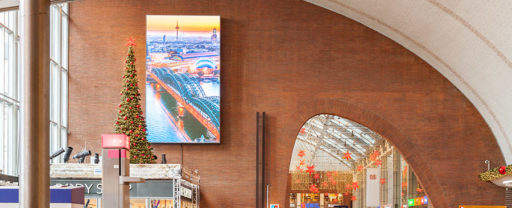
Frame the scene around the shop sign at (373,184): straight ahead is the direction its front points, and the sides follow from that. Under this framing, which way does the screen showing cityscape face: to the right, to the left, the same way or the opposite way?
the same way

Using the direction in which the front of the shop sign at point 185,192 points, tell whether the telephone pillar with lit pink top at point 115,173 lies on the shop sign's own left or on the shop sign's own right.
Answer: on the shop sign's own right

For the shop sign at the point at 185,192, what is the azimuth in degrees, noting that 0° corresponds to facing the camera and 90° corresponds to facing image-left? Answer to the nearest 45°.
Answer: approximately 315°

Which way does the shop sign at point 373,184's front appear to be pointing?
toward the camera

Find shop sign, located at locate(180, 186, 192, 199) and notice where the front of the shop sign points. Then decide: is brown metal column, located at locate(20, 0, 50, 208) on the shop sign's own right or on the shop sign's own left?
on the shop sign's own right

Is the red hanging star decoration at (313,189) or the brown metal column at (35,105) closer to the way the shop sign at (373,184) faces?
the brown metal column

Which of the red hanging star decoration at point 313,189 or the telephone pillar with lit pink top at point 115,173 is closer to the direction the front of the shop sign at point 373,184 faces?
the telephone pillar with lit pink top

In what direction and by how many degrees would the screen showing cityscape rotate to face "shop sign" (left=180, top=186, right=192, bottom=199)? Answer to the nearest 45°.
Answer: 0° — it already faces it

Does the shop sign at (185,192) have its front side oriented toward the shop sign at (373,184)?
no

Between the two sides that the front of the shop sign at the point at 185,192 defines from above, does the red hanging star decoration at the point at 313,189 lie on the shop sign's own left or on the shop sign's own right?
on the shop sign's own left

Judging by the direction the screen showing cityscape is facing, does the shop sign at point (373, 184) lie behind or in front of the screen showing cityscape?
behind

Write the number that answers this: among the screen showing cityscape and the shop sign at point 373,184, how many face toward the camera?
2

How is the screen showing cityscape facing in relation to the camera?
toward the camera
